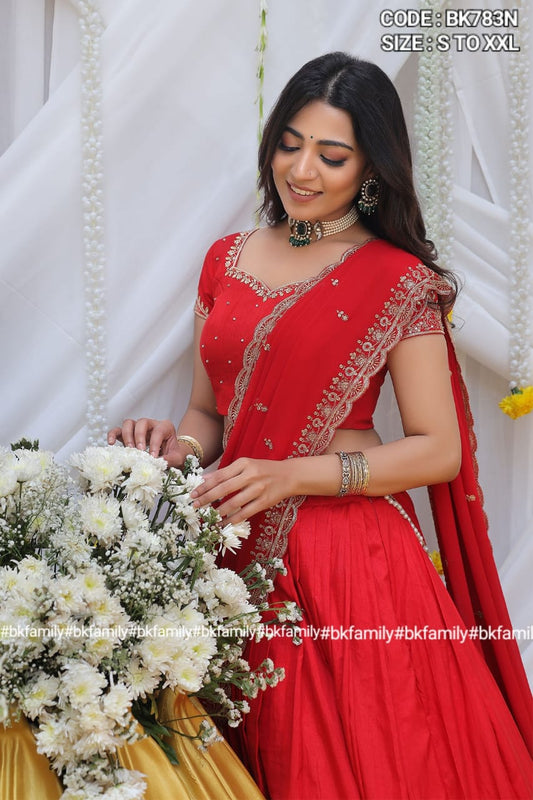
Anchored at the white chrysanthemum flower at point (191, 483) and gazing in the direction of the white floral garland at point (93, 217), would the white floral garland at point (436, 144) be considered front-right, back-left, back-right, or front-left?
front-right

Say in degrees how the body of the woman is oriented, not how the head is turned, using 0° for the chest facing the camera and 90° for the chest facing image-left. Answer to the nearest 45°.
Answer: approximately 45°

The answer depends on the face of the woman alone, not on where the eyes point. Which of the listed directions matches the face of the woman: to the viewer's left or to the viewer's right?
to the viewer's left
